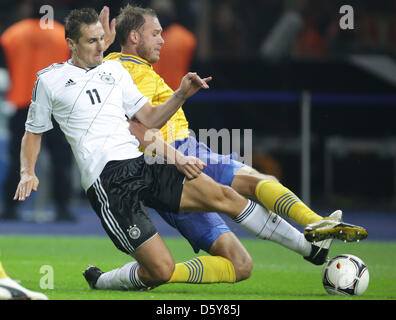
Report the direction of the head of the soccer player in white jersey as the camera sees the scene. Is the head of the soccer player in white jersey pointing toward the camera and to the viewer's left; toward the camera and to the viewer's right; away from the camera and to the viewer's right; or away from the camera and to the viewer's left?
toward the camera and to the viewer's right

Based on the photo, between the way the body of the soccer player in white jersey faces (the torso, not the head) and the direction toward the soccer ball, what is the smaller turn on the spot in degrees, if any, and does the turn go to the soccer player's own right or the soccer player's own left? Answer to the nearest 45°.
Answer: approximately 45° to the soccer player's own left

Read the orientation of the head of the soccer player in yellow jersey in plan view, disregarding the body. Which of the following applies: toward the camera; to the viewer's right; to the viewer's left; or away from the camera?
to the viewer's right

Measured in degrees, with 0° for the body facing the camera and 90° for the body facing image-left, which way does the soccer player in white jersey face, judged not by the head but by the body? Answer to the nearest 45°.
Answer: approximately 315°
